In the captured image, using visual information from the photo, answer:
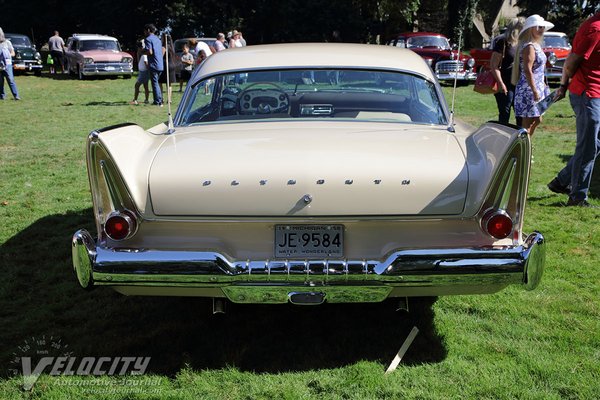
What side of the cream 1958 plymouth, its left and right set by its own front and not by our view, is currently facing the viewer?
back

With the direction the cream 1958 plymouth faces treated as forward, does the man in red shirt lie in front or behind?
in front

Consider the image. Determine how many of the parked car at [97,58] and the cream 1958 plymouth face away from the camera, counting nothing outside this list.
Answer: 1

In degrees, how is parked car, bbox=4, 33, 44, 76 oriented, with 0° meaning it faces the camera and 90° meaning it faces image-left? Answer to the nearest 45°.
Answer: approximately 315°

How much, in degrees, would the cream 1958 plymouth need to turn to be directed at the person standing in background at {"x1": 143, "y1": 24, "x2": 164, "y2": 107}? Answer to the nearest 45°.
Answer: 0° — it already faces them

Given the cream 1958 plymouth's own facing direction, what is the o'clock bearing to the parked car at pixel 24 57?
The parked car is roughly at 11 o'clock from the cream 1958 plymouth.
